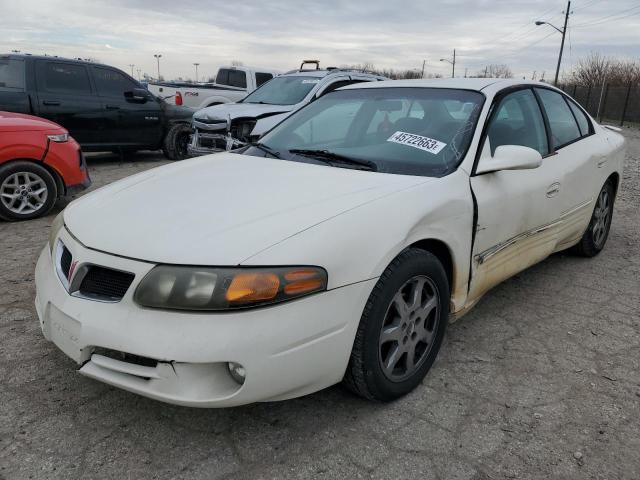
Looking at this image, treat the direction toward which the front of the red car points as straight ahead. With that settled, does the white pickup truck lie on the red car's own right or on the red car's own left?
on the red car's own left

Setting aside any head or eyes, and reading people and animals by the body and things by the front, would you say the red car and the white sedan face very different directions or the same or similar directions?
very different directions

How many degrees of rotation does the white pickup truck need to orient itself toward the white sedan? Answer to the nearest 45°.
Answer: approximately 135° to its right

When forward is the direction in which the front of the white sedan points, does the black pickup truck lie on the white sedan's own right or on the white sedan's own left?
on the white sedan's own right

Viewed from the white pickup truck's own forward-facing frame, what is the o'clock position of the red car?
The red car is roughly at 5 o'clock from the white pickup truck.

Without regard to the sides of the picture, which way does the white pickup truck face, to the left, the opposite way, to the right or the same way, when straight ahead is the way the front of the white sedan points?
the opposite way

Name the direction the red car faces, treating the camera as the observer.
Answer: facing to the right of the viewer

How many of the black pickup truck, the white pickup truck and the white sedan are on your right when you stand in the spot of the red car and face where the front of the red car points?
1

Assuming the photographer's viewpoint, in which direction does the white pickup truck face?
facing away from the viewer and to the right of the viewer

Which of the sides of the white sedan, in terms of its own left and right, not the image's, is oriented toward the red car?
right

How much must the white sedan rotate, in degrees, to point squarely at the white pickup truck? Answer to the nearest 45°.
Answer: approximately 135° to its right
